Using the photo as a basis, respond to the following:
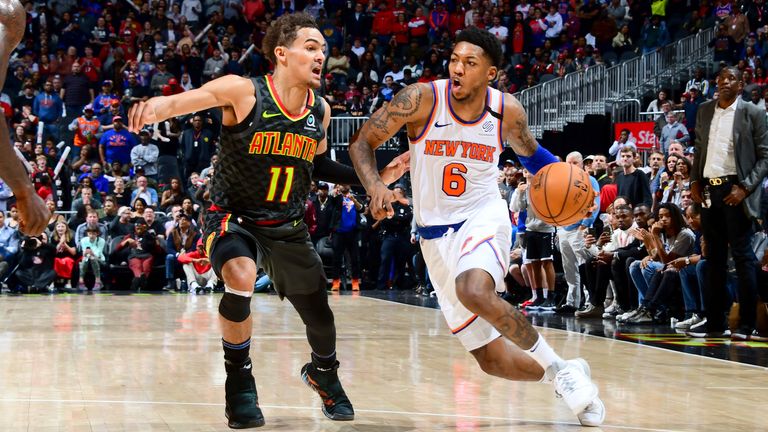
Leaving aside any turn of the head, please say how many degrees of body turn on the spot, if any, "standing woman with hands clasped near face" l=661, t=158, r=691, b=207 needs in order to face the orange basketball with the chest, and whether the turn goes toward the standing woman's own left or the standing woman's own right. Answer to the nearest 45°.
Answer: approximately 45° to the standing woman's own left

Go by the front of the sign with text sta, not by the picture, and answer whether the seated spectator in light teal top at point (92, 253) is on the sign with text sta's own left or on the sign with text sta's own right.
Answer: on the sign with text sta's own right

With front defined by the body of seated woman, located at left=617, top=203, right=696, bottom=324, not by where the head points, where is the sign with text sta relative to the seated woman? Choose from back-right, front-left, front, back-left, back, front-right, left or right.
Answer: back-right

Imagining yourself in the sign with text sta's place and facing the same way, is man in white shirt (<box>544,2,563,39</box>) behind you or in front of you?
behind

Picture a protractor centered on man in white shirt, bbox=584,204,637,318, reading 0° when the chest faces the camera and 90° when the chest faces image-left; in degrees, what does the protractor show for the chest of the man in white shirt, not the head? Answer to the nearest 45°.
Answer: approximately 45°

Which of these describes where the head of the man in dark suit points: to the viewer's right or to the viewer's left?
to the viewer's left
